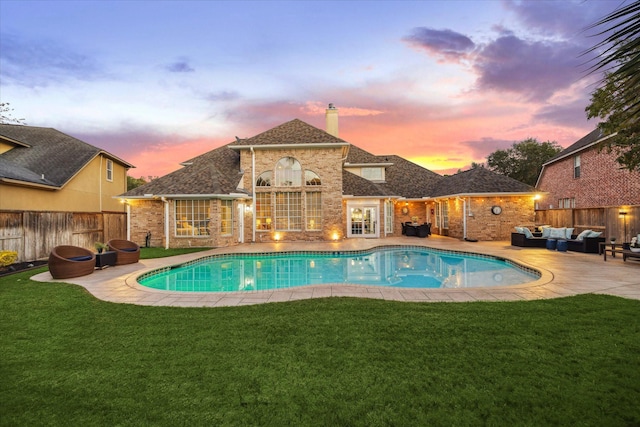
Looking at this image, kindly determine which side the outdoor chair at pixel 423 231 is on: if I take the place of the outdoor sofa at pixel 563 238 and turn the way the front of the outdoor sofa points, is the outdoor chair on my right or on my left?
on my right

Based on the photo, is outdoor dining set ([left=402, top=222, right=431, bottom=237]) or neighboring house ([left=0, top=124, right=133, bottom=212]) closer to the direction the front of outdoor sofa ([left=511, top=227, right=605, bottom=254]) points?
the neighboring house

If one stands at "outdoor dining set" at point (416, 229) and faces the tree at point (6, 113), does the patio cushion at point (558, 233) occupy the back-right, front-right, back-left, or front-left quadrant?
back-left

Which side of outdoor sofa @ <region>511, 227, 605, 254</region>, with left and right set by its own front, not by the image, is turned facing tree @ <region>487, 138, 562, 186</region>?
back

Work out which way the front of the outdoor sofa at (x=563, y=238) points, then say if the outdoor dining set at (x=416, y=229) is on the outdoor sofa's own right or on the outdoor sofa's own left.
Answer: on the outdoor sofa's own right

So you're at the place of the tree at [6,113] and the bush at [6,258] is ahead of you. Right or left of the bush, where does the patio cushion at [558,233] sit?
left

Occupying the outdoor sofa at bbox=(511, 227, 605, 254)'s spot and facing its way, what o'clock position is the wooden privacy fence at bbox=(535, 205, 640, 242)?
The wooden privacy fence is roughly at 6 o'clock from the outdoor sofa.

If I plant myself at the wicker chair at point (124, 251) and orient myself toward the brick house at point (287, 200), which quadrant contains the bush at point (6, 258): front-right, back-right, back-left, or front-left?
back-left

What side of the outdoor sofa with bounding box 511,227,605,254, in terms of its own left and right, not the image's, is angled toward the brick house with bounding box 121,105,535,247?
right

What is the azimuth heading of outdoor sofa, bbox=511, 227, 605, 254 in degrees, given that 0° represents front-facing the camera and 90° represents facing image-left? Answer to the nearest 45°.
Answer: approximately 0°

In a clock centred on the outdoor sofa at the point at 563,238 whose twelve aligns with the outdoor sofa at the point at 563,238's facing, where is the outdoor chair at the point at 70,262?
The outdoor chair is roughly at 1 o'clock from the outdoor sofa.
